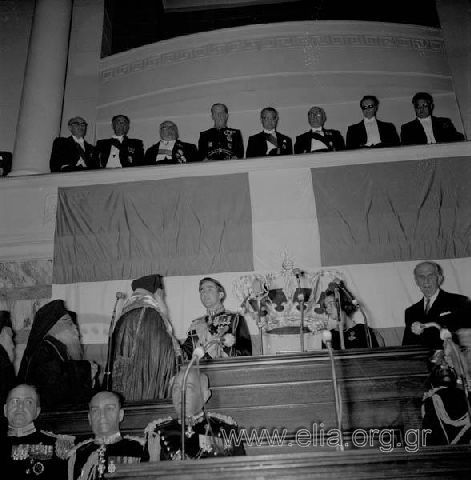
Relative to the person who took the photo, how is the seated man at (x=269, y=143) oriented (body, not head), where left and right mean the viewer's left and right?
facing the viewer

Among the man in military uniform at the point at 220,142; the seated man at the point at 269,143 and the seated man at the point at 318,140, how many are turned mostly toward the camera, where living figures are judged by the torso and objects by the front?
3

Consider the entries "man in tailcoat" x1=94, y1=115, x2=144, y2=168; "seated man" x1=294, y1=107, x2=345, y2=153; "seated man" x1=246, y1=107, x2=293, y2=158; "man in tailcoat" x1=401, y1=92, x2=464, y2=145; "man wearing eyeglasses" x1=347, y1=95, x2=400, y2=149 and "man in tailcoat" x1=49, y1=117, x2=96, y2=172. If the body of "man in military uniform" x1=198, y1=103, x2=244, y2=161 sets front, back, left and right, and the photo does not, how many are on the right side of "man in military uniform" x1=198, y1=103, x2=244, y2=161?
2

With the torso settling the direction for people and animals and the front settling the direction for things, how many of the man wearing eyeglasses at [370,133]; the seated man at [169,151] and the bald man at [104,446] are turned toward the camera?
3

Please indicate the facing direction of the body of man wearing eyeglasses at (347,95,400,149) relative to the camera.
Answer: toward the camera

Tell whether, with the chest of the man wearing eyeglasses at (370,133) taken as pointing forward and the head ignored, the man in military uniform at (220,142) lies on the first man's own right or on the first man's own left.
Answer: on the first man's own right

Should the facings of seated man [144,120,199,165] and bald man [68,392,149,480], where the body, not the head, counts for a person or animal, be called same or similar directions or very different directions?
same or similar directions

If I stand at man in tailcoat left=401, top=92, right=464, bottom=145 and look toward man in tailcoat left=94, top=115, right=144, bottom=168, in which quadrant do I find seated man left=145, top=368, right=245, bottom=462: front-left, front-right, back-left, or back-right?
front-left

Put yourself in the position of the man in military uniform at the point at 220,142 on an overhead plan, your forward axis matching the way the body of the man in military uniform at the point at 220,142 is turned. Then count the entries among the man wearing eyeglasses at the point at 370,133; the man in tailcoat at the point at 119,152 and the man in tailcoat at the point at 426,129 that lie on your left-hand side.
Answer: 2

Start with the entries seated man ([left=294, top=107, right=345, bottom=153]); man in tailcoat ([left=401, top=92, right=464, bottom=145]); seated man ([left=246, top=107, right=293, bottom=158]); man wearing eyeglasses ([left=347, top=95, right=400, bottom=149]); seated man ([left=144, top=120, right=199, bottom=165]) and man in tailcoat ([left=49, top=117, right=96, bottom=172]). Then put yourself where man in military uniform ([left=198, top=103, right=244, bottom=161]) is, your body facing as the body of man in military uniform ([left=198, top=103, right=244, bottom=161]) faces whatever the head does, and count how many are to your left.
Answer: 4

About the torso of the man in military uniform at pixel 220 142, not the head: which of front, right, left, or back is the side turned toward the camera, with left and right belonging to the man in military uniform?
front

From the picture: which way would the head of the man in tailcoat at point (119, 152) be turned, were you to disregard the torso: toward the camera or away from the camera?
toward the camera

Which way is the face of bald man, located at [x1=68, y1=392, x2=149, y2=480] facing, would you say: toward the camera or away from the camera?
toward the camera

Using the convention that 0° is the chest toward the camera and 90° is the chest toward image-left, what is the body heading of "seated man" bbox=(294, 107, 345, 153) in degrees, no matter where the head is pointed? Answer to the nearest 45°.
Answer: approximately 0°

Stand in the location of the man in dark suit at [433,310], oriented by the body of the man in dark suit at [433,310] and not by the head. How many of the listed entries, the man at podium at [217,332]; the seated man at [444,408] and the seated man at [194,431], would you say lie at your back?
0

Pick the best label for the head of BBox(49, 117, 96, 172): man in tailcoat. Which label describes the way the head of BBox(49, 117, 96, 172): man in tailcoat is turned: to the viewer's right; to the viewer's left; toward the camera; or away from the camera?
toward the camera
